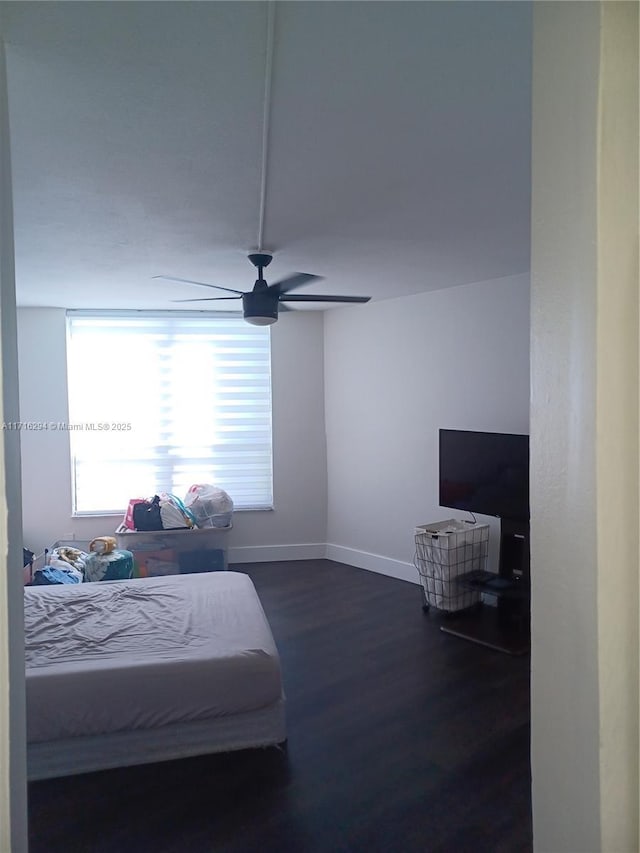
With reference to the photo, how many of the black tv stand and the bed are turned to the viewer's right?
1

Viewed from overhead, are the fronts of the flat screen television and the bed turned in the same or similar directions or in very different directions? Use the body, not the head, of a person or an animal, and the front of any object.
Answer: very different directions

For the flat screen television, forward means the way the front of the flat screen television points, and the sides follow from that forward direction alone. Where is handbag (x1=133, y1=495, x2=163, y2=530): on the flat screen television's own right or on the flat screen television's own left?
on the flat screen television's own right

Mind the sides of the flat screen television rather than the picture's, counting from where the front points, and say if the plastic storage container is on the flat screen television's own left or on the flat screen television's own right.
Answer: on the flat screen television's own right

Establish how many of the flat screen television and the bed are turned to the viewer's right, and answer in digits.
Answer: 1

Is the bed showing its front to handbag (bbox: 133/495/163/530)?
no

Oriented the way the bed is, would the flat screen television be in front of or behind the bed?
in front

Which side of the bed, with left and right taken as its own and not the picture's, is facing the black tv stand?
front

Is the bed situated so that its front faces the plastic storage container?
no

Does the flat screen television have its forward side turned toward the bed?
yes

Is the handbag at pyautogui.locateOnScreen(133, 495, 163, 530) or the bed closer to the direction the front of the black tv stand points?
the bed

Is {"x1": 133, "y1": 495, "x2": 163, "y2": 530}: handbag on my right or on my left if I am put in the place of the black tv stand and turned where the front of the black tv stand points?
on my right

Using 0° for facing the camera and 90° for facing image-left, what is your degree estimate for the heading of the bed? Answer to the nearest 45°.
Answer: approximately 270°

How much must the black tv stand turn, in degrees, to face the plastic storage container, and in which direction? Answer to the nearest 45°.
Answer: approximately 45° to its right

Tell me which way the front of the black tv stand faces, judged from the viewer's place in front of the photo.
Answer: facing the viewer and to the left of the viewer

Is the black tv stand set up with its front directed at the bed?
yes
